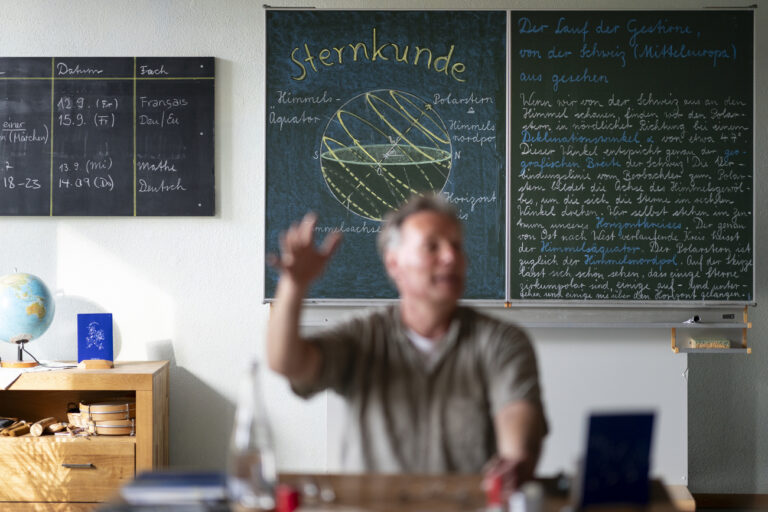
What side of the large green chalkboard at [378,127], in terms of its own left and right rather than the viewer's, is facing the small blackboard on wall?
right

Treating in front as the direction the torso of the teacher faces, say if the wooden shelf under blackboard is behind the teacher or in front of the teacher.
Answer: behind

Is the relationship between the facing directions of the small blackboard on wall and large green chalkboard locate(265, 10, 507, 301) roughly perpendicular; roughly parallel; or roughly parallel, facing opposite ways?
roughly parallel

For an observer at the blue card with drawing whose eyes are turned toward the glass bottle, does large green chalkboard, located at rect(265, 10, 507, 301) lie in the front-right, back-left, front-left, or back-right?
front-left

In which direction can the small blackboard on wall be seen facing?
toward the camera

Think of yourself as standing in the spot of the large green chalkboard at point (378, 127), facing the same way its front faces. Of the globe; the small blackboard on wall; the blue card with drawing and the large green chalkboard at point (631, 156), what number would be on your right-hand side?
3

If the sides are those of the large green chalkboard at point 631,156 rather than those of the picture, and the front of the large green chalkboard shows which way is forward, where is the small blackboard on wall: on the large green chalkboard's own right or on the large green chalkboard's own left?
on the large green chalkboard's own right

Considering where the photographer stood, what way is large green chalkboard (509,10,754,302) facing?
facing the viewer

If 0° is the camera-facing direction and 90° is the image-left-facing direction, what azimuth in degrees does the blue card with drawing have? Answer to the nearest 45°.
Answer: approximately 0°

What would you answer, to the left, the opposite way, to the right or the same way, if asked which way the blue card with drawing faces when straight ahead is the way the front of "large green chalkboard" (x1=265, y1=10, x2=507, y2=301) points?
the same way

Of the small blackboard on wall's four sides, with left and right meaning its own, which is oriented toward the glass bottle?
front

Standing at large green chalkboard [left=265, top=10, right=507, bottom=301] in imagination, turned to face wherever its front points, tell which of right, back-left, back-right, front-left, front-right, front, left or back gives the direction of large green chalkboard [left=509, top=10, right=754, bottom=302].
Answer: left

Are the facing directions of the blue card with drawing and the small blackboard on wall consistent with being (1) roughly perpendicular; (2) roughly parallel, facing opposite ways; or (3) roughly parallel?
roughly parallel

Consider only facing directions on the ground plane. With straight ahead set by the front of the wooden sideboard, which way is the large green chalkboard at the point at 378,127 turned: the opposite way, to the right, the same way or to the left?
the same way

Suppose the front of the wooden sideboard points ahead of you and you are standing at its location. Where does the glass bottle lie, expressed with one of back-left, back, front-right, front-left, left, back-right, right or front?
front

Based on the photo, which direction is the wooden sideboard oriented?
toward the camera

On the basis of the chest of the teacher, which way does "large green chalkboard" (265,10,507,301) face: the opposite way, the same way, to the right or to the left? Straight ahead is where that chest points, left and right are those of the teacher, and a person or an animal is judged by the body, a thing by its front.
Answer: the same way
